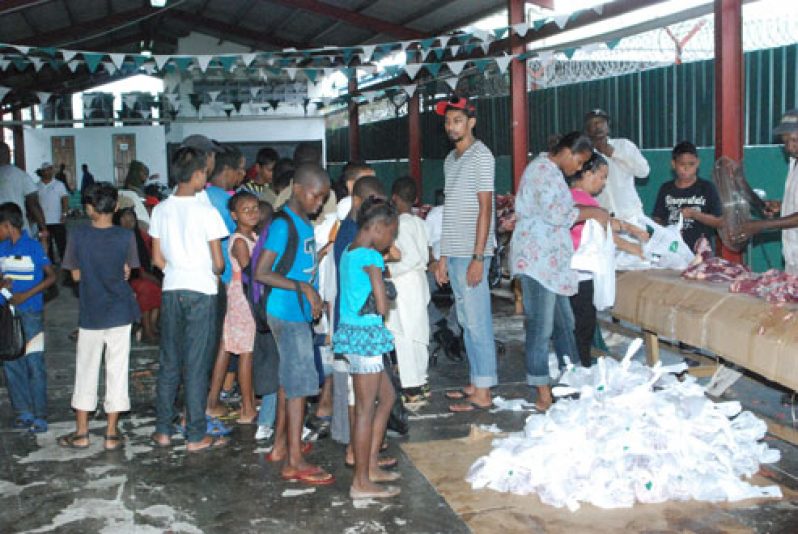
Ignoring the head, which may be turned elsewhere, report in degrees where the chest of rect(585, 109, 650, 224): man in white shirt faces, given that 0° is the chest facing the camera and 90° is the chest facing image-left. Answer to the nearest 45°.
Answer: approximately 45°

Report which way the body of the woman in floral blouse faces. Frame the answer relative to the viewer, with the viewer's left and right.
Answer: facing to the right of the viewer

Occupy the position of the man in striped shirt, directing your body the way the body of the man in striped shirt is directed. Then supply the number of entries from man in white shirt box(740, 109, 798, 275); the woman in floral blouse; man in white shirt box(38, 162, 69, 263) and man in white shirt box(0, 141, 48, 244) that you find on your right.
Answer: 2

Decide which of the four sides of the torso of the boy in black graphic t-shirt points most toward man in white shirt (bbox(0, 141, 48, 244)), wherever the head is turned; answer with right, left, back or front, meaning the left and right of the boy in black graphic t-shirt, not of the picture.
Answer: right

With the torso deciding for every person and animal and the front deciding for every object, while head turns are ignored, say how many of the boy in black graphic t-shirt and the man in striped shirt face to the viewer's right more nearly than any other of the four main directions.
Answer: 0

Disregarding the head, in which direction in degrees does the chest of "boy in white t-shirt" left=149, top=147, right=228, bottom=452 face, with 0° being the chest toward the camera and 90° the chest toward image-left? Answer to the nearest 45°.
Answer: approximately 225°

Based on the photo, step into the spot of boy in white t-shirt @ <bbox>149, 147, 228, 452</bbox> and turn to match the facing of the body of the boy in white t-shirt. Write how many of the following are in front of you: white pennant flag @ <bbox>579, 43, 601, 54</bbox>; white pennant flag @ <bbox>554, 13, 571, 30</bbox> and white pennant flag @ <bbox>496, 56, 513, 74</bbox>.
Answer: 3

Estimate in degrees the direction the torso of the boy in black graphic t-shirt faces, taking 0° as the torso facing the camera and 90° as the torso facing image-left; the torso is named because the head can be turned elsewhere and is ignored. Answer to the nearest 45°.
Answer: approximately 0°

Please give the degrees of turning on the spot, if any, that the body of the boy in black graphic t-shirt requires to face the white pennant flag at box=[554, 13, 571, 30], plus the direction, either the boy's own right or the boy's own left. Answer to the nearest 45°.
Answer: approximately 135° to the boy's own right

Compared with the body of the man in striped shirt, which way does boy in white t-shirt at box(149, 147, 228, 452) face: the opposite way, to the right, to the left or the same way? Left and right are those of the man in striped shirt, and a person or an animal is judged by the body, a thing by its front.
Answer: the opposite way

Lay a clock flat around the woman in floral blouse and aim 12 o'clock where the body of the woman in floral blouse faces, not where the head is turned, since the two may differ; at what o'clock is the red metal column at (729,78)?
The red metal column is roughly at 10 o'clock from the woman in floral blouse.

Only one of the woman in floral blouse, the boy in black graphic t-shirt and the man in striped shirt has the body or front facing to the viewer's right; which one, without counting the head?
the woman in floral blouse

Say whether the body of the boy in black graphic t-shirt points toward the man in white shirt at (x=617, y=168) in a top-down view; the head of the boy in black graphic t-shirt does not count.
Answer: no

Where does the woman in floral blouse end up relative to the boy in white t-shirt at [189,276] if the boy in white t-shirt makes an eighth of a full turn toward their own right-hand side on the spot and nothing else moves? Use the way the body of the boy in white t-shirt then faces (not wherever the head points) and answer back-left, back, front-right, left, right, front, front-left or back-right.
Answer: front

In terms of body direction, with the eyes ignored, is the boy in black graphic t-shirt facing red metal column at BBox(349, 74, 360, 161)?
no

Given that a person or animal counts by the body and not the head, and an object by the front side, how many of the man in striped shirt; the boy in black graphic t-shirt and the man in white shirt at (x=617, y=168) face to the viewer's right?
0

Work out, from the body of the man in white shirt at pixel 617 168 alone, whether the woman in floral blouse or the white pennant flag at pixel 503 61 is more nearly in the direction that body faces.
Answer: the woman in floral blouse

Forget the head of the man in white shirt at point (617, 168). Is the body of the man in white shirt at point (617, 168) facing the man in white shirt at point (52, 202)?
no

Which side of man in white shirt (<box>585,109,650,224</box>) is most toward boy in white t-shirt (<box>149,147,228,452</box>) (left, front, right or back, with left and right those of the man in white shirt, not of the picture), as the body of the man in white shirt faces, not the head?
front

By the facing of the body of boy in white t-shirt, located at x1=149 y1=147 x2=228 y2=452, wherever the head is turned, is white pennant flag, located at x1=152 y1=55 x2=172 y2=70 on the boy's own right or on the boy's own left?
on the boy's own left

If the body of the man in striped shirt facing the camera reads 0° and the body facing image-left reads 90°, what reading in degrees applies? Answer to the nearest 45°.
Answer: approximately 45°

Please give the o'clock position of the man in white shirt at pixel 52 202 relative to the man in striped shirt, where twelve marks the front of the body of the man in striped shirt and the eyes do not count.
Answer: The man in white shirt is roughly at 3 o'clock from the man in striped shirt.

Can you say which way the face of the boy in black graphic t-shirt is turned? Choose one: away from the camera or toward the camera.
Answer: toward the camera
